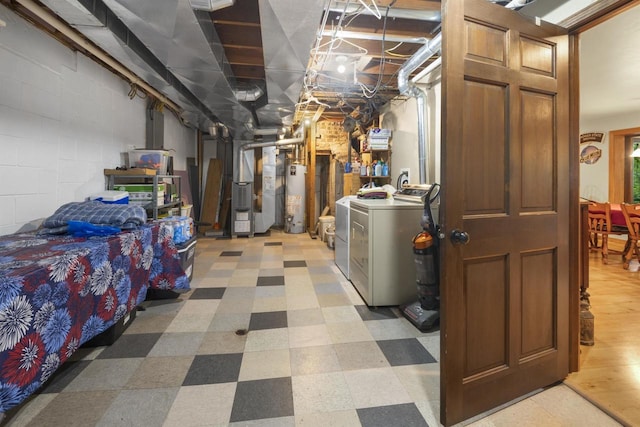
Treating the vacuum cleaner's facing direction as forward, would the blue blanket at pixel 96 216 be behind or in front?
in front

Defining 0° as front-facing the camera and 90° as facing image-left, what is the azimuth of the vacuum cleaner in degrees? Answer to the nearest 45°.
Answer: approximately 45°

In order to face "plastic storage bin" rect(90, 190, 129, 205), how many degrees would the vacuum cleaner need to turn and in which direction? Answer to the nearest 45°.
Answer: approximately 45° to its right

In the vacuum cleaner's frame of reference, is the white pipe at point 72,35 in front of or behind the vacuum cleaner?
in front

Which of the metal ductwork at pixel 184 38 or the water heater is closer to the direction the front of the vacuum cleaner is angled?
the metal ductwork

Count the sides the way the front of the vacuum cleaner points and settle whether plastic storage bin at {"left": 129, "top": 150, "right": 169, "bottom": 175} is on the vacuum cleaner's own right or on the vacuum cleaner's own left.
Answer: on the vacuum cleaner's own right
